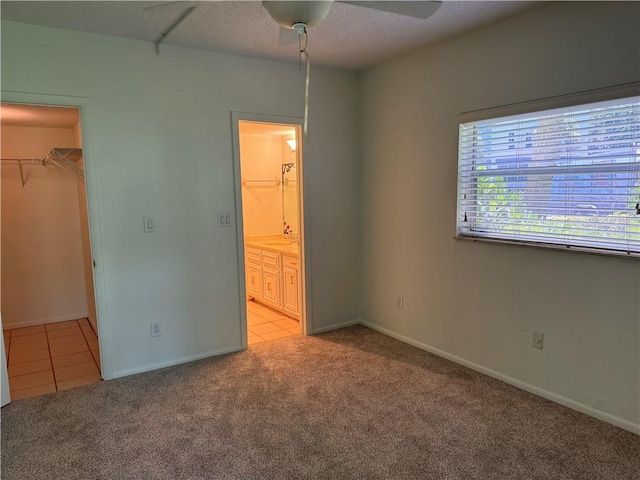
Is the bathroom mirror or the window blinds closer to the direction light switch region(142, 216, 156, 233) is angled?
the window blinds

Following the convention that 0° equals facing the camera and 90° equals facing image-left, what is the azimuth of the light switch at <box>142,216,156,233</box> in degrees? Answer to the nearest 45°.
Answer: approximately 0°

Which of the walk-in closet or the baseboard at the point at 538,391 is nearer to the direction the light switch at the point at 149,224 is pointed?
the baseboard

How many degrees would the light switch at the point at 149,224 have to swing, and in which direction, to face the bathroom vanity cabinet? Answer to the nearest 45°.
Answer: approximately 135° to its left

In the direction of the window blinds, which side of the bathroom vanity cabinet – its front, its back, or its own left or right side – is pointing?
left

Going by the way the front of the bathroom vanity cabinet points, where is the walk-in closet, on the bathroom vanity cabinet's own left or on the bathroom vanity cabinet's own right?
on the bathroom vanity cabinet's own right

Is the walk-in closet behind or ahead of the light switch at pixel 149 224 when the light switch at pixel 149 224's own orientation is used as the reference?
behind
